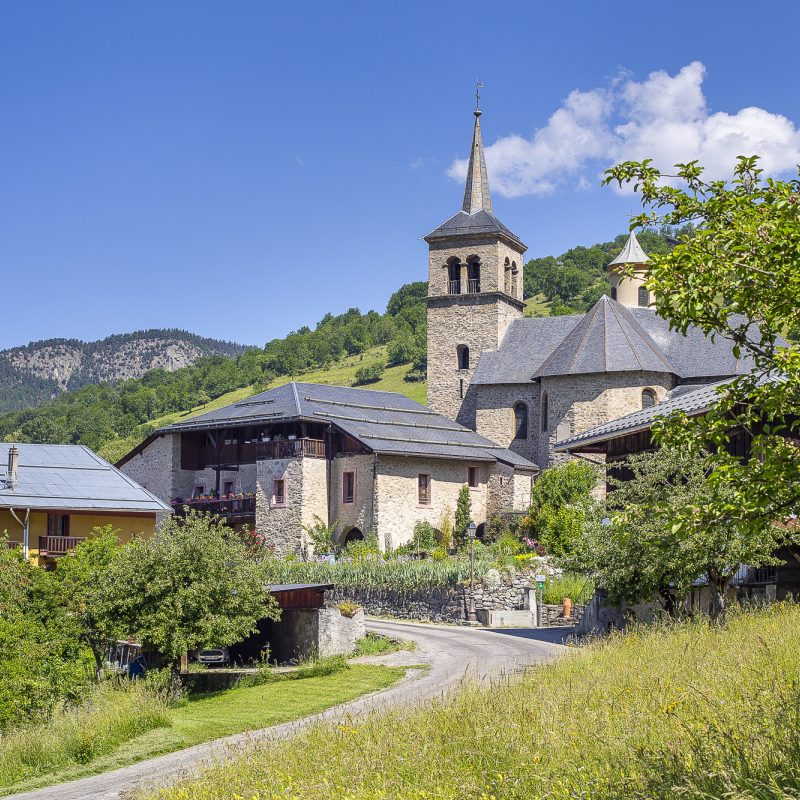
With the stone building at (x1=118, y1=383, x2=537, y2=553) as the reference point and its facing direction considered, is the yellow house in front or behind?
in front

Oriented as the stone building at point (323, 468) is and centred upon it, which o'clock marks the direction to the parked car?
The parked car is roughly at 11 o'clock from the stone building.

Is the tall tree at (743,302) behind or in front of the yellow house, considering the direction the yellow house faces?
in front

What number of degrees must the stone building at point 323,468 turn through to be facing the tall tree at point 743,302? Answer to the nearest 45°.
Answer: approximately 45° to its left

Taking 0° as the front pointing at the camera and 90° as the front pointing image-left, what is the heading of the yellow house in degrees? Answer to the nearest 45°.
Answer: approximately 0°

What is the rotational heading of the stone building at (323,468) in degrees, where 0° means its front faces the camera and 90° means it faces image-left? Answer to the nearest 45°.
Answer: approximately 45°

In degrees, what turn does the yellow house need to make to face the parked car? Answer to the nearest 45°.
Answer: approximately 45° to its left

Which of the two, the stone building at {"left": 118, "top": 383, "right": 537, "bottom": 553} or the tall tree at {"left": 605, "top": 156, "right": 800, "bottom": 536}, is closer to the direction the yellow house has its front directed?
the tall tree
